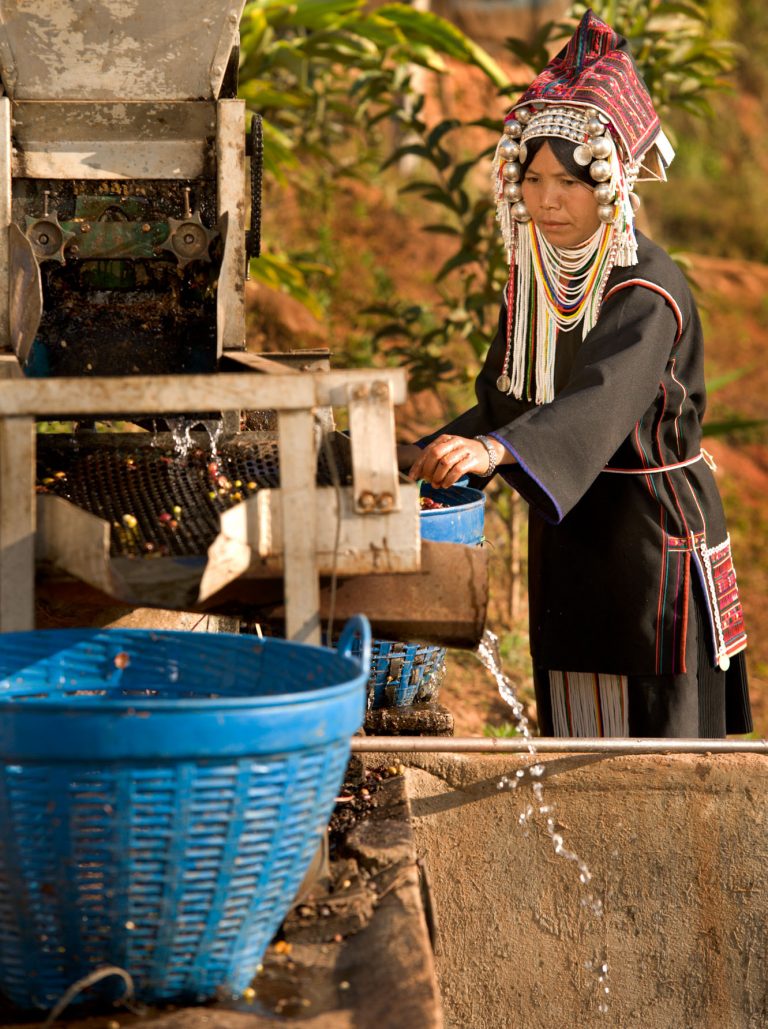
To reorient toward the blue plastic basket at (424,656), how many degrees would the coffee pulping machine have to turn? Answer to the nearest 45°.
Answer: approximately 135° to its left

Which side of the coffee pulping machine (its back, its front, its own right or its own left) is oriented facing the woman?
left

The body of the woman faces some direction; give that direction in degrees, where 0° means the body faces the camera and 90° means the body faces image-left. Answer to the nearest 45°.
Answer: approximately 45°

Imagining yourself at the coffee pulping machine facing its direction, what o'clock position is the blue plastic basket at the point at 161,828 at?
The blue plastic basket is roughly at 12 o'clock from the coffee pulping machine.

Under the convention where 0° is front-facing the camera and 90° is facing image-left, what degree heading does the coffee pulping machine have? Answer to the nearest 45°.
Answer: approximately 0°

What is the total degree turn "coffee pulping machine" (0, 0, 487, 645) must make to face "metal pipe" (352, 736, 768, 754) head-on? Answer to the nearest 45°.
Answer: approximately 90° to its left
